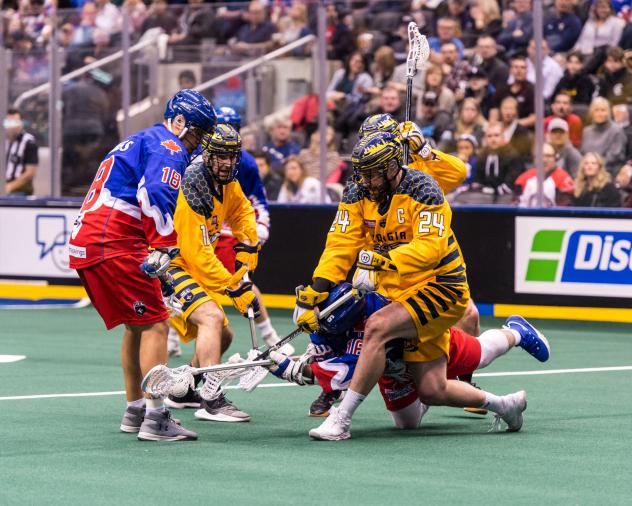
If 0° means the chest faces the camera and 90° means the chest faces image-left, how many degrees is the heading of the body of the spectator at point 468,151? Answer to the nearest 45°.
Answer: approximately 45°

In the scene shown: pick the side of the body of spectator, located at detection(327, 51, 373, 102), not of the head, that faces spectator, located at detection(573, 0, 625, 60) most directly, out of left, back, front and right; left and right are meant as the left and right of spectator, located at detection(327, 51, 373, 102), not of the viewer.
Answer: left

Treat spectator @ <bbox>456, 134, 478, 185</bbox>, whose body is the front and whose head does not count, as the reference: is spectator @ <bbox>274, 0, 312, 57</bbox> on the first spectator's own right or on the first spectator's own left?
on the first spectator's own right

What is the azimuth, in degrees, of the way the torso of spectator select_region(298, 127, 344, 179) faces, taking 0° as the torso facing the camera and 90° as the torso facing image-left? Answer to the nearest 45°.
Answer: approximately 0°

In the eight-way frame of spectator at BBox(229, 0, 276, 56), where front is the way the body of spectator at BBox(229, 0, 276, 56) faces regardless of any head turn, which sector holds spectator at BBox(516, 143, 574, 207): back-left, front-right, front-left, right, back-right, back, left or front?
front-left
